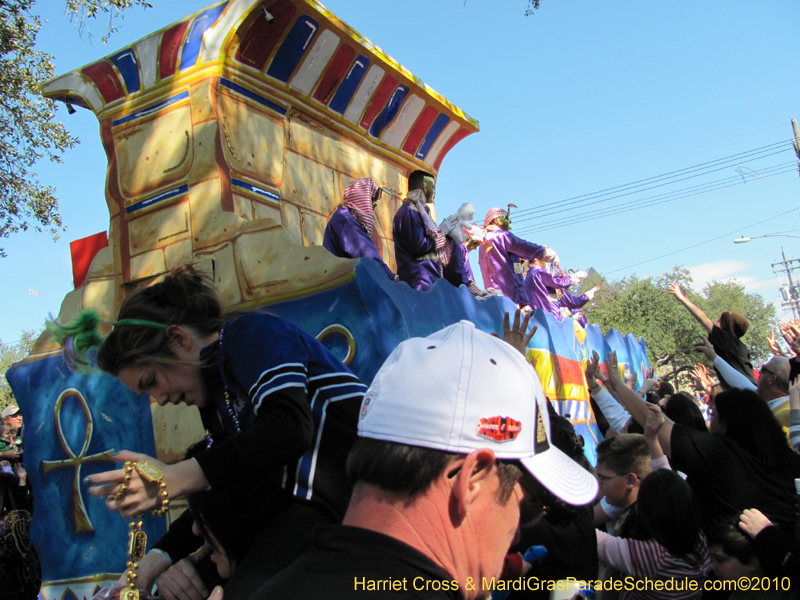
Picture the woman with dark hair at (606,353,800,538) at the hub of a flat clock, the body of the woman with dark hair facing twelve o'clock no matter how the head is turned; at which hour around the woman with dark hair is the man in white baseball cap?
The man in white baseball cap is roughly at 8 o'clock from the woman with dark hair.

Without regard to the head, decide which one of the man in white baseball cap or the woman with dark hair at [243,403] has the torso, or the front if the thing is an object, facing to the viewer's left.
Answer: the woman with dark hair

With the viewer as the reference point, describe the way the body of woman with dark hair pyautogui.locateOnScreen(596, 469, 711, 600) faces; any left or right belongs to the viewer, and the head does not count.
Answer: facing away from the viewer and to the left of the viewer

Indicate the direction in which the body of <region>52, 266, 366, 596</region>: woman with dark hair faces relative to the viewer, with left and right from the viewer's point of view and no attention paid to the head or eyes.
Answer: facing to the left of the viewer

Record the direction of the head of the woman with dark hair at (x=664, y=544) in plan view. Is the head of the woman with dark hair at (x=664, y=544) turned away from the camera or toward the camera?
away from the camera

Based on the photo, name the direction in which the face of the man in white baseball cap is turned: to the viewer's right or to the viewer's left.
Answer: to the viewer's right

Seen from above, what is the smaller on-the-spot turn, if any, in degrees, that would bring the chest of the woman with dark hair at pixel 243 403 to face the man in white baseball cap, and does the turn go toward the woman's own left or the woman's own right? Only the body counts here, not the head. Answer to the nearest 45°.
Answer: approximately 90° to the woman's own left

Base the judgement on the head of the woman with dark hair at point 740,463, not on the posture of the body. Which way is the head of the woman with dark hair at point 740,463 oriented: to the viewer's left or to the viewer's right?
to the viewer's left

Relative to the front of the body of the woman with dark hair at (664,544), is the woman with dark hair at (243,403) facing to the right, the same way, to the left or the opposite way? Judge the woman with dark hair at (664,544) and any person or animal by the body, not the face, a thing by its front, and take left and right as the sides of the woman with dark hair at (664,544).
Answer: to the left

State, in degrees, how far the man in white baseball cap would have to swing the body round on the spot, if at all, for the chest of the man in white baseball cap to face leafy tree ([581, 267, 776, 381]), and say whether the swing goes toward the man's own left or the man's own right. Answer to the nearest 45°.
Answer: approximately 45° to the man's own left
